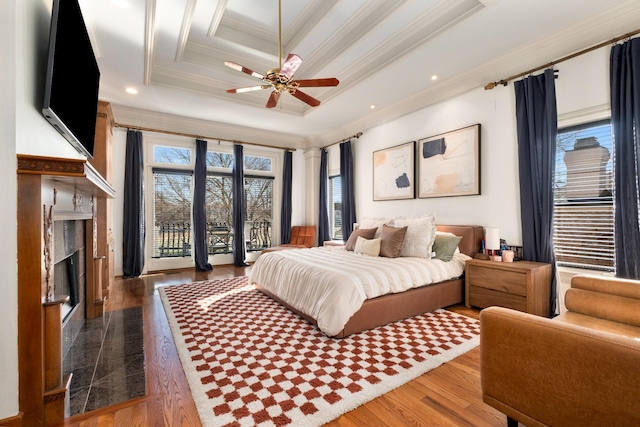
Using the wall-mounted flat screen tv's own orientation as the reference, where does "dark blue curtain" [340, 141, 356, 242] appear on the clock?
The dark blue curtain is roughly at 10 o'clock from the wall-mounted flat screen tv.

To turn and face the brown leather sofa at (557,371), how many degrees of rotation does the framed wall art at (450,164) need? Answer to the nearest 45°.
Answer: approximately 45° to its left

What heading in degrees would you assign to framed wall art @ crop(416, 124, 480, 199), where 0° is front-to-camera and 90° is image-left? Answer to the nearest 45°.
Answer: approximately 45°

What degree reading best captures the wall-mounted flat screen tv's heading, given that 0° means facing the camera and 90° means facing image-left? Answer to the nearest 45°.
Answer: approximately 315°

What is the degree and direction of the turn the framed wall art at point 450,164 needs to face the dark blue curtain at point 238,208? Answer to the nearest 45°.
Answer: approximately 45° to its right

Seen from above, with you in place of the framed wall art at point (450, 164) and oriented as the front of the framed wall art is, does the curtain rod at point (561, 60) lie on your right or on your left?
on your left

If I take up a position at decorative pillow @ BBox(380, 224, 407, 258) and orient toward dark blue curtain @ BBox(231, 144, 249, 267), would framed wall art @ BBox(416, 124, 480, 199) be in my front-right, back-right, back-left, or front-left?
back-right

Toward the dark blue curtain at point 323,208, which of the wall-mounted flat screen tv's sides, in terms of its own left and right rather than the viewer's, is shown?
left

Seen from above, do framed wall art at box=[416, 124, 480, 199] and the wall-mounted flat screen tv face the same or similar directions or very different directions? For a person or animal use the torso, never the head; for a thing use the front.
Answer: very different directions

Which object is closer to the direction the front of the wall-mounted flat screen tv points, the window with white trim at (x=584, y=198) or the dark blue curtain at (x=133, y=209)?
the window with white trim

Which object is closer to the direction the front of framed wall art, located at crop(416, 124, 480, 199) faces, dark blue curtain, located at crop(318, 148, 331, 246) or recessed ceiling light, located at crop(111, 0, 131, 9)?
the recessed ceiling light
